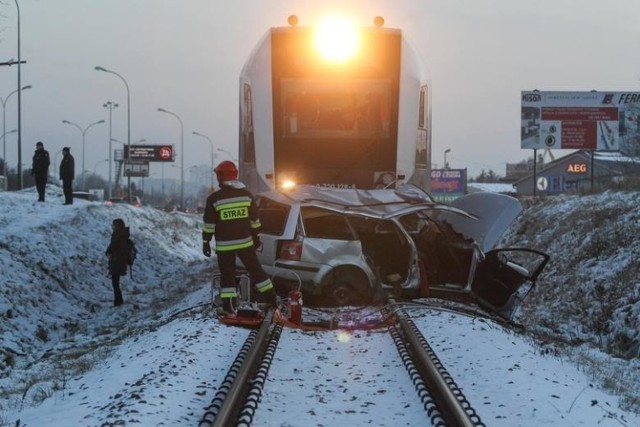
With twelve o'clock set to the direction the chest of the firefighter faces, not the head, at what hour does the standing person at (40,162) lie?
The standing person is roughly at 11 o'clock from the firefighter.

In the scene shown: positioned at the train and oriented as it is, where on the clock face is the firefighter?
The firefighter is roughly at 1 o'clock from the train.

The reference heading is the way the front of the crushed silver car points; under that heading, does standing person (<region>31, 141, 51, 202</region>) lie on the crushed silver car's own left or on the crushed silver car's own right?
on the crushed silver car's own left

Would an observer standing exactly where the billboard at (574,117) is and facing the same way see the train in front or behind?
in front

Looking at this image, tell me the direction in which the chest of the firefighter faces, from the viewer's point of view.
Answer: away from the camera

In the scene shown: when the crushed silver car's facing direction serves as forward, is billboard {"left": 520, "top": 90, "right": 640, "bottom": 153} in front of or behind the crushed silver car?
in front

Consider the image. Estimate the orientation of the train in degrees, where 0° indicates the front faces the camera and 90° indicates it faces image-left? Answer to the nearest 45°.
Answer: approximately 0°

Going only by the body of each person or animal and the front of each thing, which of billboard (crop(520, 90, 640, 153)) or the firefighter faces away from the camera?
the firefighter

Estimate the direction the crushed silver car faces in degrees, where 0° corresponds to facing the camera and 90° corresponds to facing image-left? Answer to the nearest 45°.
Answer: approximately 225°

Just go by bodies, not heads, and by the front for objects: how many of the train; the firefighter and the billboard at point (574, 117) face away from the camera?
1

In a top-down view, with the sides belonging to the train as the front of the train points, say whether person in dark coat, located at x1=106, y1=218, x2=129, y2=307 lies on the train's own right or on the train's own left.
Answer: on the train's own right
